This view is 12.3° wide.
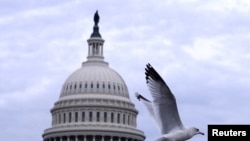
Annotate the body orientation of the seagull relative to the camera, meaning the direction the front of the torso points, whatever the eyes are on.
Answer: to the viewer's right
